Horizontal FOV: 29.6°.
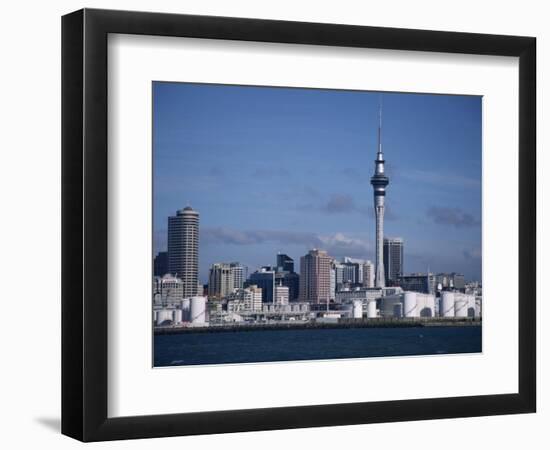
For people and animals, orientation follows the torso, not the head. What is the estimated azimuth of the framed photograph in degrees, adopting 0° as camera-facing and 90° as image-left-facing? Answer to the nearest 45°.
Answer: approximately 315°
